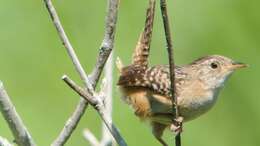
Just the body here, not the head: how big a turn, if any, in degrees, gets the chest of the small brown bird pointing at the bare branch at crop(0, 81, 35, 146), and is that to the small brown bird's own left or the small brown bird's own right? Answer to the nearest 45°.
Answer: approximately 135° to the small brown bird's own right

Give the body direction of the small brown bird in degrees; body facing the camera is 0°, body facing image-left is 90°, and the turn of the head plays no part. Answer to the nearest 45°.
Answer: approximately 270°
